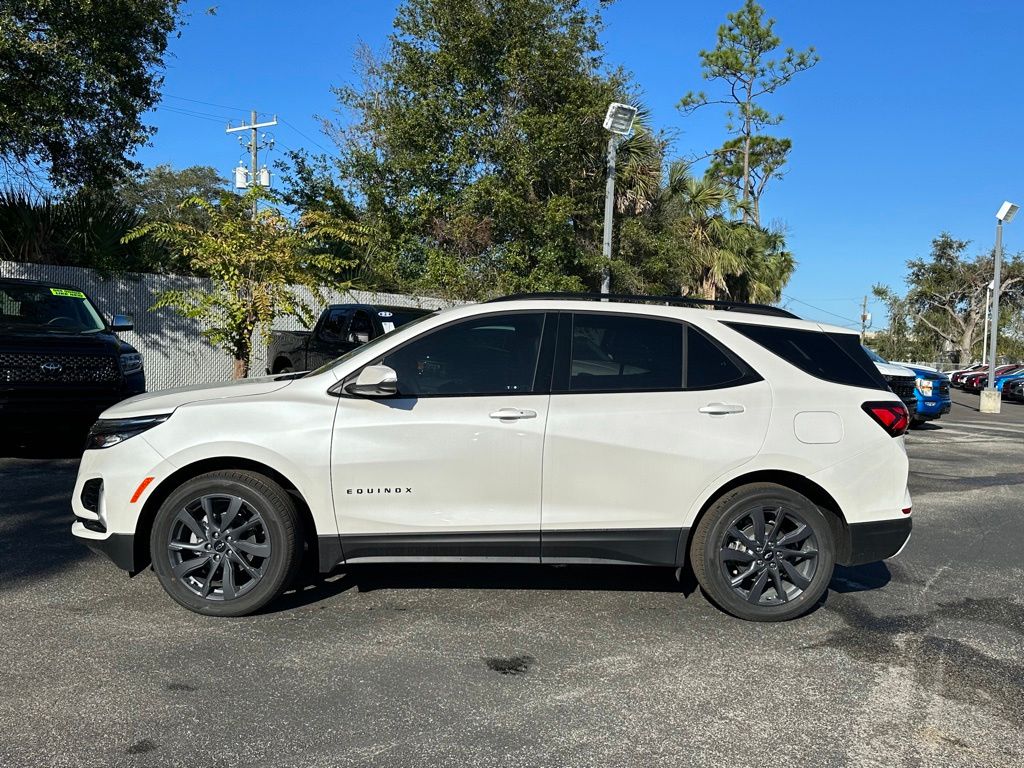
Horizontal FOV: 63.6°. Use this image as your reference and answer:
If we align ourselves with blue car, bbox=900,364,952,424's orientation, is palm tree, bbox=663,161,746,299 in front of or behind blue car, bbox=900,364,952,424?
behind

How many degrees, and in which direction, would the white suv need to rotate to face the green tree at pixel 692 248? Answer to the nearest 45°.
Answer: approximately 90° to its right

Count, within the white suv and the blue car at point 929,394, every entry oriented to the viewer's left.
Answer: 1

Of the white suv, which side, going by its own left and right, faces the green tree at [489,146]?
right

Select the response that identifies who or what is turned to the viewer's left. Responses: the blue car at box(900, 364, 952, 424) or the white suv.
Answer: the white suv

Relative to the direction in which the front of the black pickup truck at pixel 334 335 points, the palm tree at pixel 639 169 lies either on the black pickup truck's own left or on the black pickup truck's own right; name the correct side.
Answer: on the black pickup truck's own left

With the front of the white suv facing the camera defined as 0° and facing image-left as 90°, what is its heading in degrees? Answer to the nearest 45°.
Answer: approximately 90°

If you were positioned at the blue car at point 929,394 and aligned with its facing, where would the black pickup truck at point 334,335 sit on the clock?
The black pickup truck is roughly at 3 o'clock from the blue car.

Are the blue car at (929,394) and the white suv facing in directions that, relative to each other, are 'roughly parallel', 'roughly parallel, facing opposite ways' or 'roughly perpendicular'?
roughly perpendicular

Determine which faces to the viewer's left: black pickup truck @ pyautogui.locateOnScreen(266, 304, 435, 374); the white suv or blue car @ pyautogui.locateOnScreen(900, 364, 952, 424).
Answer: the white suv

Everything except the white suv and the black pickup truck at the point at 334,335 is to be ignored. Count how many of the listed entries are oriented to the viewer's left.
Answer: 1
